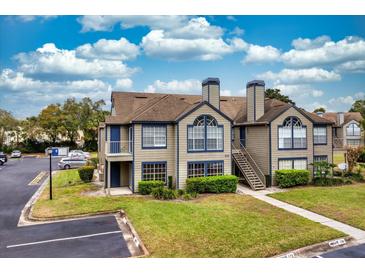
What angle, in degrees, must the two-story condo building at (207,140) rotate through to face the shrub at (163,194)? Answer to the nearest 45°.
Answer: approximately 45° to its right

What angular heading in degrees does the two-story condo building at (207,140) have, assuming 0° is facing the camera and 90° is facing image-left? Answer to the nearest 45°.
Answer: approximately 0°

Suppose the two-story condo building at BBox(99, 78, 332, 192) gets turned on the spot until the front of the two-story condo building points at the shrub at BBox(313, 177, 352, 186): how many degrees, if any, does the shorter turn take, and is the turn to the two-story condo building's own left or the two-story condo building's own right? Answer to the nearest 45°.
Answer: approximately 90° to the two-story condo building's own left

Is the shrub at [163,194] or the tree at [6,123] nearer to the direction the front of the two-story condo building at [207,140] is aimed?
the shrub

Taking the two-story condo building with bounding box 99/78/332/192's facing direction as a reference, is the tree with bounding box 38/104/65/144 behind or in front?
behind

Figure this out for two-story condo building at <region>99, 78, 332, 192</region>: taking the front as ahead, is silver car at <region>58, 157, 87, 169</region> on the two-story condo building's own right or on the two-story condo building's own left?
on the two-story condo building's own right
